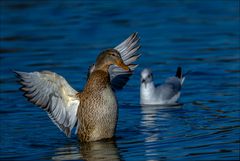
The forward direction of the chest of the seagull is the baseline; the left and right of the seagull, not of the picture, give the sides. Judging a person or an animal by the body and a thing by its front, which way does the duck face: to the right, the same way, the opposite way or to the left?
to the left

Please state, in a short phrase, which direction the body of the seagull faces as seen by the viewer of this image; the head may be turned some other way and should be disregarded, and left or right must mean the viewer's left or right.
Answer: facing the viewer and to the left of the viewer

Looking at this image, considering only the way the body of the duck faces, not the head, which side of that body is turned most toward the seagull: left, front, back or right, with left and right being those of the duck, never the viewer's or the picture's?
left

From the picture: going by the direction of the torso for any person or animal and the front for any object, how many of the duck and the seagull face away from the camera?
0

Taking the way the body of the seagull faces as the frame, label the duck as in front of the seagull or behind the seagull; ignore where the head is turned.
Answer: in front
